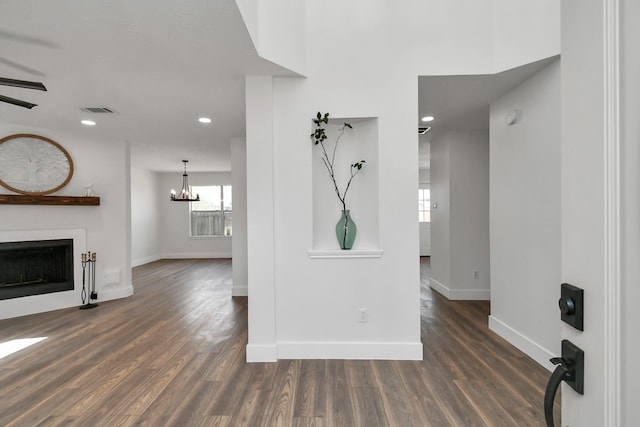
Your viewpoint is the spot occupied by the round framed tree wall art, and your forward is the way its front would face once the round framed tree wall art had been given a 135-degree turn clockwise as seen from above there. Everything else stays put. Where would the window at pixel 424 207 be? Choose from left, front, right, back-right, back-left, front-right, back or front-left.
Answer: back-right

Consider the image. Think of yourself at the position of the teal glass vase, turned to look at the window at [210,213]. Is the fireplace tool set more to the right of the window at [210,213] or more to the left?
left

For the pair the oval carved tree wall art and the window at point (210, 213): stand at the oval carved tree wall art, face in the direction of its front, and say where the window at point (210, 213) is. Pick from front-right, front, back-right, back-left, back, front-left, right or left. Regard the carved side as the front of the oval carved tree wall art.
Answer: back-left

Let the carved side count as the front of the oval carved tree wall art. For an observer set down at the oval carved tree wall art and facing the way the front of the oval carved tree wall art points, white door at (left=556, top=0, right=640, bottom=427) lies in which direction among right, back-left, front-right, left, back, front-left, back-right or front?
front

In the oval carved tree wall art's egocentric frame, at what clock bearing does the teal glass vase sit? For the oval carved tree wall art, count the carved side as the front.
The teal glass vase is roughly at 11 o'clock from the oval carved tree wall art.

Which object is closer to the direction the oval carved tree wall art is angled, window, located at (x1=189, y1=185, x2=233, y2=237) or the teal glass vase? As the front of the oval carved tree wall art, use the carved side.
the teal glass vase

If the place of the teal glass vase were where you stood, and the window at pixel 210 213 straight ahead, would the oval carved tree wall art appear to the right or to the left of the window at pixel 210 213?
left

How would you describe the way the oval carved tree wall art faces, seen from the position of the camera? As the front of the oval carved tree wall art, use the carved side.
facing the viewer
